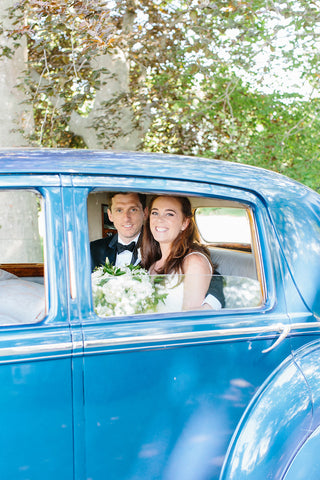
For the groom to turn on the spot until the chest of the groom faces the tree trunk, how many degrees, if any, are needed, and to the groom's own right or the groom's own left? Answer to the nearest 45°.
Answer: approximately 180°

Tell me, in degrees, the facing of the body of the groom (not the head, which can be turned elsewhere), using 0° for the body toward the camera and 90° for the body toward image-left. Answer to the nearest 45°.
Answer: approximately 0°

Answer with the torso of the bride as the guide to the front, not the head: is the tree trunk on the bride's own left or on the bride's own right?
on the bride's own right

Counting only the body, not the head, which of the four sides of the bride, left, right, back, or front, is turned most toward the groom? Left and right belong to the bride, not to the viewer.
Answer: right

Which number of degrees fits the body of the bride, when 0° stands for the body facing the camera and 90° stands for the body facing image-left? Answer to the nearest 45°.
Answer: approximately 45°
